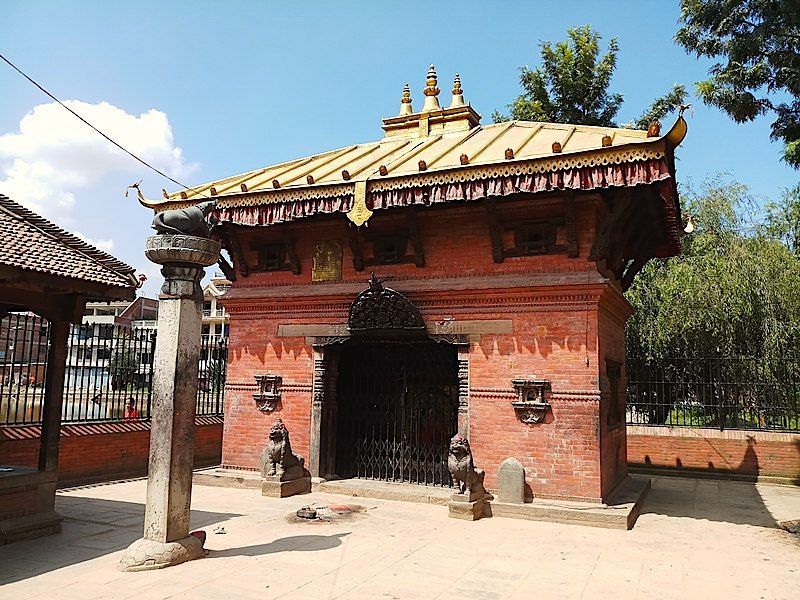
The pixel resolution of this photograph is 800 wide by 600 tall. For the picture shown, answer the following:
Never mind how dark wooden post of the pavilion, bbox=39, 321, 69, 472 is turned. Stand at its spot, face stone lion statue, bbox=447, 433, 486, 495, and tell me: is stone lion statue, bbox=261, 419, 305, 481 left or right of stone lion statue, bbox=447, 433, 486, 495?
left

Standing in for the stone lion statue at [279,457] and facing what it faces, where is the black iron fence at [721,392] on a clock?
The black iron fence is roughly at 7 o'clock from the stone lion statue.

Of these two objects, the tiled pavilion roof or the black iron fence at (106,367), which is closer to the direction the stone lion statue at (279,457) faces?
the tiled pavilion roof

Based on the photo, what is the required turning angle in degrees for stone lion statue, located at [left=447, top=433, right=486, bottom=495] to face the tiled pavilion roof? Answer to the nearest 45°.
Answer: approximately 45° to its right

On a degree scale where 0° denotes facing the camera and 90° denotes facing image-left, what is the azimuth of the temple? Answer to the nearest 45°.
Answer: approximately 0°

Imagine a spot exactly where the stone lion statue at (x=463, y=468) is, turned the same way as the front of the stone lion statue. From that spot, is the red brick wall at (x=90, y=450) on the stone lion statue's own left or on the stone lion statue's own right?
on the stone lion statue's own right

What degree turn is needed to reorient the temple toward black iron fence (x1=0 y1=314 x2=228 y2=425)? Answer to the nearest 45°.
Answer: approximately 90° to its right

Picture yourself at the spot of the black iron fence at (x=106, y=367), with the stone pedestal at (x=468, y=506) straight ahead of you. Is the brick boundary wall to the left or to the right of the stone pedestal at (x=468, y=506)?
left

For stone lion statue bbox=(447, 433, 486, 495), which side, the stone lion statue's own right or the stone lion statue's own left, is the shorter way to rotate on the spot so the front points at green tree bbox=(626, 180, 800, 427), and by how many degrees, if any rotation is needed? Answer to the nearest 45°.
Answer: approximately 180°
